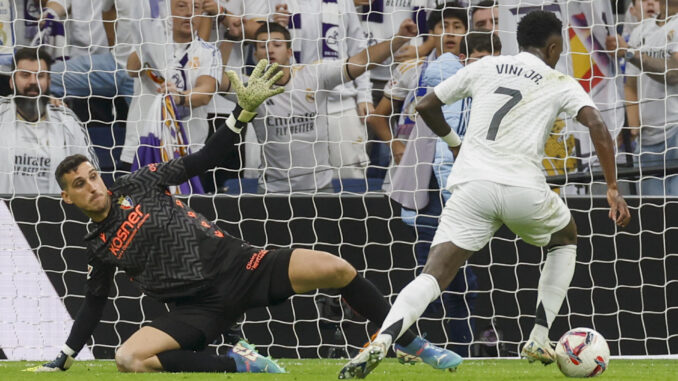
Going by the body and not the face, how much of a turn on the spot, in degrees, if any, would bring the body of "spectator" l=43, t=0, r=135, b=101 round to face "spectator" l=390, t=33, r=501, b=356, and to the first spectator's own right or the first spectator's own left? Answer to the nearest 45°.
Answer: approximately 45° to the first spectator's own left

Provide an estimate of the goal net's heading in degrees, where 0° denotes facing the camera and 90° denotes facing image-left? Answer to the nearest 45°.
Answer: approximately 0°

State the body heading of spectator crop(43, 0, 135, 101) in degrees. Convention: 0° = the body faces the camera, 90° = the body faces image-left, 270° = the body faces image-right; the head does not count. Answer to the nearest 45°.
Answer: approximately 0°

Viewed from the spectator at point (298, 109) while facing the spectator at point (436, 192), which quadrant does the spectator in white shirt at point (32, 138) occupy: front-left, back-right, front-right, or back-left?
back-right

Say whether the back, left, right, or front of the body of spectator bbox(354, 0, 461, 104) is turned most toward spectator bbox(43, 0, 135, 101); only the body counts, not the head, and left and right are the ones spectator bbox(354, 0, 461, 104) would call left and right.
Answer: right

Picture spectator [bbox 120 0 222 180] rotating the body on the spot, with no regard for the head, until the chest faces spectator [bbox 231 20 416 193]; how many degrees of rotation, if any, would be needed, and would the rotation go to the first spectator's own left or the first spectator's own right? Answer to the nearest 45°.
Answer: approximately 90° to the first spectator's own left
